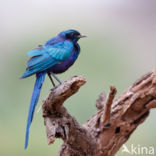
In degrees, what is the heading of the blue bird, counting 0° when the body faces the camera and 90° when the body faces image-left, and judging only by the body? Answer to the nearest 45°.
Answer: approximately 270°
